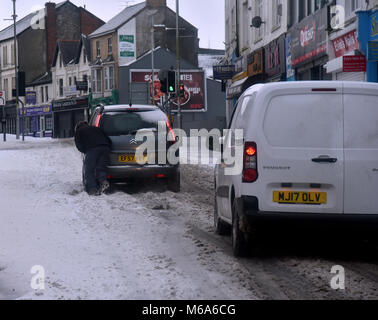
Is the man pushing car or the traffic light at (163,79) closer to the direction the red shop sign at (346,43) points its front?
the man pushing car

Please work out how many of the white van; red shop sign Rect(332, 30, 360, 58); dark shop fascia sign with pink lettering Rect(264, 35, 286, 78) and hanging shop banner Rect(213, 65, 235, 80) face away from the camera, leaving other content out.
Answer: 1

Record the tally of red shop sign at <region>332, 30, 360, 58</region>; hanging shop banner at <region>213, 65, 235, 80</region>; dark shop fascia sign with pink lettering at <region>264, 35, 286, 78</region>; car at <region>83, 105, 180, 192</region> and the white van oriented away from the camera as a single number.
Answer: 2

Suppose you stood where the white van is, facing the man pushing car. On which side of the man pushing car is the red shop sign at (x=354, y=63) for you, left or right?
right

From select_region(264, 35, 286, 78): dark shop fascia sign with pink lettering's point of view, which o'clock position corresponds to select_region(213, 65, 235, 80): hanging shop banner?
select_region(213, 65, 235, 80): hanging shop banner is roughly at 4 o'clock from select_region(264, 35, 286, 78): dark shop fascia sign with pink lettering.

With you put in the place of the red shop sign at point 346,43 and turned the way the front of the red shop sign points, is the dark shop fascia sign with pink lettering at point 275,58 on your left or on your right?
on your right

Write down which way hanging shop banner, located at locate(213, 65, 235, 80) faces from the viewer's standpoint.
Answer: facing the viewer

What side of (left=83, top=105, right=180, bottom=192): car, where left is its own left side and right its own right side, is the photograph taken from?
back

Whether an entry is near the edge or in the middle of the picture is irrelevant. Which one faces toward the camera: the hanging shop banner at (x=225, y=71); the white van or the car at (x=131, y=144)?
the hanging shop banner

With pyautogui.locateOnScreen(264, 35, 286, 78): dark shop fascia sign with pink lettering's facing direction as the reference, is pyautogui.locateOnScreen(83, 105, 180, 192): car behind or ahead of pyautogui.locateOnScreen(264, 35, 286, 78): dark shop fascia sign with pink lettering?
ahead

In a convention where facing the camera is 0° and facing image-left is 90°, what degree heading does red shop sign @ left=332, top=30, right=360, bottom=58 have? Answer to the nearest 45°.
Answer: approximately 45°

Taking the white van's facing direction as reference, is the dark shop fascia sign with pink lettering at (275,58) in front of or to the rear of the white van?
in front

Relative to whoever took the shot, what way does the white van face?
facing away from the viewer

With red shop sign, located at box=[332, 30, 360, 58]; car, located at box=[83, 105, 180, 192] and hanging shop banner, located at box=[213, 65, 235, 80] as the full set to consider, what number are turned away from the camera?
1

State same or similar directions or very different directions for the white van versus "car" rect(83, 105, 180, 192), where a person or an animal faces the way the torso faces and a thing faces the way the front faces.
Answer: same or similar directions

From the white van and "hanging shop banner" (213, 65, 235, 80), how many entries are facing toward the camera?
1

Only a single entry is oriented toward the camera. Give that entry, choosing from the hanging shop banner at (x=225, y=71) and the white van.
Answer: the hanging shop banner

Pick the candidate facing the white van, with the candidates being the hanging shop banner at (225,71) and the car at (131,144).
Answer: the hanging shop banner

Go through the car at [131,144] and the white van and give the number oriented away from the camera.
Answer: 2
